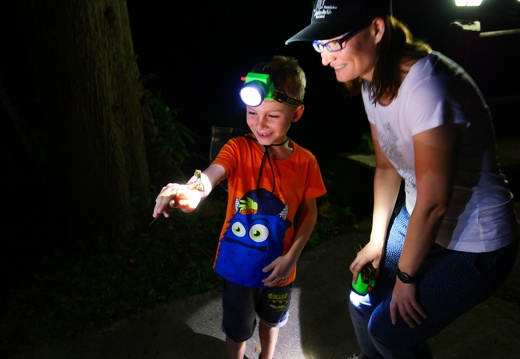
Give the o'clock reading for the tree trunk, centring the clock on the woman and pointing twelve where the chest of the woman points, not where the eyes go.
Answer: The tree trunk is roughly at 2 o'clock from the woman.

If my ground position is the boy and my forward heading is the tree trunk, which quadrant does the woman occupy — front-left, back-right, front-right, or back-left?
back-right

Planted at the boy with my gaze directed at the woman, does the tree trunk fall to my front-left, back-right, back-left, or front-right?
back-left

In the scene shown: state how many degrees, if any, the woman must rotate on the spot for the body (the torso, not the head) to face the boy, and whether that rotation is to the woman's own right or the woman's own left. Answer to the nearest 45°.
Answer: approximately 45° to the woman's own right

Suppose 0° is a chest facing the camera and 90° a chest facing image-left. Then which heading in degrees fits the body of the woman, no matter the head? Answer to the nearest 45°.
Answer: approximately 45°
